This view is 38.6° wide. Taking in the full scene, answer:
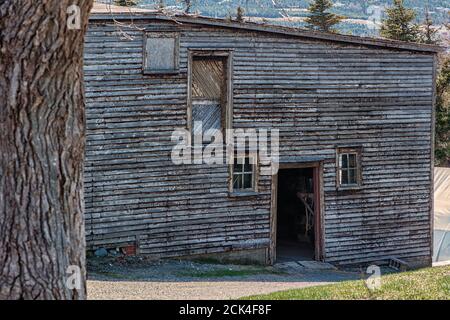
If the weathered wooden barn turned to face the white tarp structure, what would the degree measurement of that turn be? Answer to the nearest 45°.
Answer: approximately 135° to its left

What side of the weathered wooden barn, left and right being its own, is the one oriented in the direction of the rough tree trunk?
front

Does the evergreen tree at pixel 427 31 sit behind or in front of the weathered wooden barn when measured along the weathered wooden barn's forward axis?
behind

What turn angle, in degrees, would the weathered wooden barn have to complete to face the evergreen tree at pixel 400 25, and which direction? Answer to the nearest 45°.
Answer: approximately 180°

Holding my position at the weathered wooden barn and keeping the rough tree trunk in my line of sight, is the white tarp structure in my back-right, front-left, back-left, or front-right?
back-left

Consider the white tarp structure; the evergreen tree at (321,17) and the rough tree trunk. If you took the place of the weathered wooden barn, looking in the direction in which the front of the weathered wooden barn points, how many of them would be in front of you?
1

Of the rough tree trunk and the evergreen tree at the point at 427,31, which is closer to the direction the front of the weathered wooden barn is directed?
the rough tree trunk

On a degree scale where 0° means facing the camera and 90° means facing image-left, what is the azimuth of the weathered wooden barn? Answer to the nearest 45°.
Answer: approximately 0°

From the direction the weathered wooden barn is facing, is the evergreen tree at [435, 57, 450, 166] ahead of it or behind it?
behind
